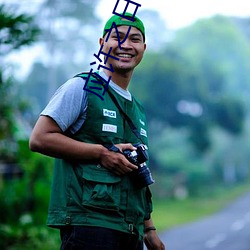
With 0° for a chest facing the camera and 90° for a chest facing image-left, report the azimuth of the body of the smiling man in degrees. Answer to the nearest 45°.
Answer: approximately 315°
